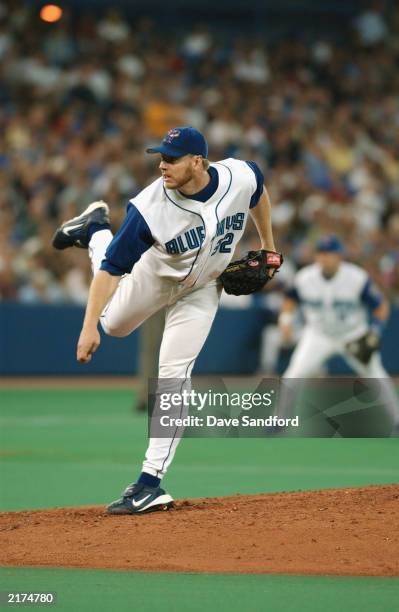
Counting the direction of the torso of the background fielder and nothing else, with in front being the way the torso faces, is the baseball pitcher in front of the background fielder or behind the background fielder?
in front

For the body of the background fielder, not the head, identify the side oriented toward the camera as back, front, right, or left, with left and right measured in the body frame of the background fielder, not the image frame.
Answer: front

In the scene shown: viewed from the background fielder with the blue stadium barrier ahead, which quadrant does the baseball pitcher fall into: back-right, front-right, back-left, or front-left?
back-left

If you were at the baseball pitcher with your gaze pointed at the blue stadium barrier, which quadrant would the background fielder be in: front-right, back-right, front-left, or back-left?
front-right

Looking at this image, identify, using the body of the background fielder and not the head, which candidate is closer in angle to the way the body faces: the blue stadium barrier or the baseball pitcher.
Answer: the baseball pitcher

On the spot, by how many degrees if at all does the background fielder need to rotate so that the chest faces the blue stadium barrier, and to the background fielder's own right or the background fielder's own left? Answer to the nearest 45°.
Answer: approximately 135° to the background fielder's own right
